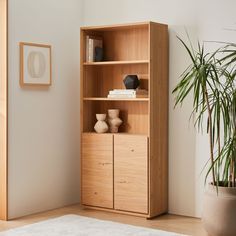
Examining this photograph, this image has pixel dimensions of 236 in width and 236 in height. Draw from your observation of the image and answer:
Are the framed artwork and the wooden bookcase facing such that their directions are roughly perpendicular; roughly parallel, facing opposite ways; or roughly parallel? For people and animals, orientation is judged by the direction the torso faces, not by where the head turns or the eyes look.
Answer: roughly perpendicular

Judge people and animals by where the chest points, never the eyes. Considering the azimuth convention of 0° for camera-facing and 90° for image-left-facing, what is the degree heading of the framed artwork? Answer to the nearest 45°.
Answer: approximately 315°

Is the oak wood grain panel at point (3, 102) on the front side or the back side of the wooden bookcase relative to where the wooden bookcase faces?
on the front side

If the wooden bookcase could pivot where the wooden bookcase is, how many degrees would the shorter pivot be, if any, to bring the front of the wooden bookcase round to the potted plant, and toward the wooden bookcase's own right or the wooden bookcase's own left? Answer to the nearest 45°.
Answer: approximately 90° to the wooden bookcase's own left

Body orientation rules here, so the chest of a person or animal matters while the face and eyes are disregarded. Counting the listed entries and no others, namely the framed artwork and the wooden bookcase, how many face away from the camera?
0

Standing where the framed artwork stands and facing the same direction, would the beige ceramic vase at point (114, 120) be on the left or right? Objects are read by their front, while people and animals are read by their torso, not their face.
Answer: on its left

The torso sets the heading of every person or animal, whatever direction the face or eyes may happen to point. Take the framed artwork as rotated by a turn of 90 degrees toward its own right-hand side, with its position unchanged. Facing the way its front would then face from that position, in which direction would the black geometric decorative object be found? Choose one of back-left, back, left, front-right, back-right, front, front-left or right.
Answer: back-left

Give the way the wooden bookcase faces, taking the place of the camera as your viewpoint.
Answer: facing the viewer and to the left of the viewer

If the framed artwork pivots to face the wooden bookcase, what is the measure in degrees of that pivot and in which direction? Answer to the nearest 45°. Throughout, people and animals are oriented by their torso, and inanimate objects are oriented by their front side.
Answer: approximately 45° to its left
